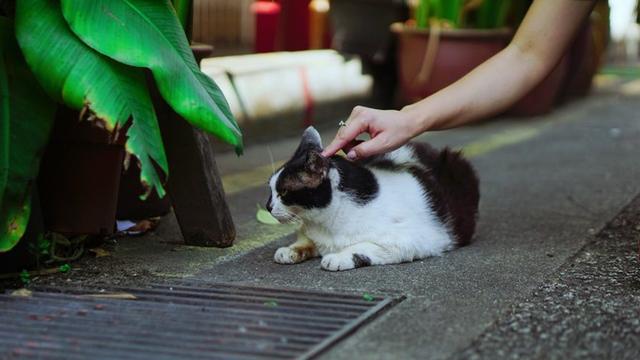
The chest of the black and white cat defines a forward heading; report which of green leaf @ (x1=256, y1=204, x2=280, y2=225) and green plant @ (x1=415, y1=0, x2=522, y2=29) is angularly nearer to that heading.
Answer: the green leaf

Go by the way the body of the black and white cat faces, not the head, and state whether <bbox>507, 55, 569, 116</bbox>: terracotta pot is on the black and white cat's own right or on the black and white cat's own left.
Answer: on the black and white cat's own right

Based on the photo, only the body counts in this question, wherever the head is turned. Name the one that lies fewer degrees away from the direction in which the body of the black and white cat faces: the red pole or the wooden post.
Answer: the wooden post

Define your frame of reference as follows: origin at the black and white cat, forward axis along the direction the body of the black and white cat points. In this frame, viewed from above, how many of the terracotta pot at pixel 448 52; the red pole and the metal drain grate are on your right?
2

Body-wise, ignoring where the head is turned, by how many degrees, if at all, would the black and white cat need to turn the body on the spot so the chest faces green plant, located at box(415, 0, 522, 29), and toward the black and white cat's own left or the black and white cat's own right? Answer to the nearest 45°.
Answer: approximately 90° to the black and white cat's own right

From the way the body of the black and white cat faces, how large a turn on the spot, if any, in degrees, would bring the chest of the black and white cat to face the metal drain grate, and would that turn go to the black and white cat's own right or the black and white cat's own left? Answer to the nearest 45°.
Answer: approximately 45° to the black and white cat's own left

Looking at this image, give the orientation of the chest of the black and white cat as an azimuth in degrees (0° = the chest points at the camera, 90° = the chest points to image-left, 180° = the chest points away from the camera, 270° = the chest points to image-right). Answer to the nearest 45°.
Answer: approximately 90°

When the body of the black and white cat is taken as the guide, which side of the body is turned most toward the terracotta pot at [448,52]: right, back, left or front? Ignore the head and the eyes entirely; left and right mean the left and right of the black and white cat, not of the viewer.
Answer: right

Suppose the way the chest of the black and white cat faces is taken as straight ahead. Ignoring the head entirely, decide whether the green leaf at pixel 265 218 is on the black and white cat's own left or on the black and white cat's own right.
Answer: on the black and white cat's own right

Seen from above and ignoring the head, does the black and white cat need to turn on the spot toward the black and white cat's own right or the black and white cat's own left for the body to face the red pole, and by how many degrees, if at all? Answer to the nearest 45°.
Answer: approximately 90° to the black and white cat's own right
